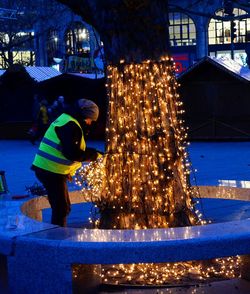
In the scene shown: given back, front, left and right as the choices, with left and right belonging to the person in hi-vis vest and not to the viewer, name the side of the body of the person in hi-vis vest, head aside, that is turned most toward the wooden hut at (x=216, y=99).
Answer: left

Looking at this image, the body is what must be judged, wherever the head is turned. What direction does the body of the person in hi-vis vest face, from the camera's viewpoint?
to the viewer's right

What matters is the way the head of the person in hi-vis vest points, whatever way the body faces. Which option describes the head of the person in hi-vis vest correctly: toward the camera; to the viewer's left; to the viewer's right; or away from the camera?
to the viewer's right

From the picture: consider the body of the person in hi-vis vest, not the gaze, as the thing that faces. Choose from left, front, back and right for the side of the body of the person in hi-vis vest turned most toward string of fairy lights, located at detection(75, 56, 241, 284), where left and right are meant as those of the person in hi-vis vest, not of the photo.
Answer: front

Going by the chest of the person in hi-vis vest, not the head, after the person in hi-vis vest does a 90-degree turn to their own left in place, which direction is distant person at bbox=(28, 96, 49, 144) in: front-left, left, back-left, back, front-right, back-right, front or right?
front

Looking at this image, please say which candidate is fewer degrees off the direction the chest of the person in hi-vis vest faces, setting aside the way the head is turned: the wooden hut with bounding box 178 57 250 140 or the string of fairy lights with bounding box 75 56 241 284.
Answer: the string of fairy lights

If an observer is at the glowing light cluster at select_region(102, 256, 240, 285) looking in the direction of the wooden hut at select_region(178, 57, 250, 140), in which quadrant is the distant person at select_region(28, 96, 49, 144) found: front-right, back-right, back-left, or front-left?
front-left
